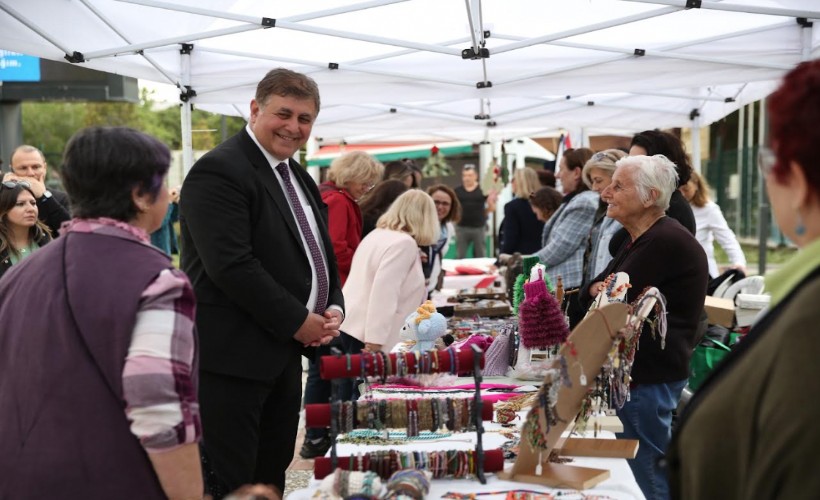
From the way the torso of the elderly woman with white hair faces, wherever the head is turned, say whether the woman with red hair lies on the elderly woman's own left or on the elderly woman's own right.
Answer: on the elderly woman's own left

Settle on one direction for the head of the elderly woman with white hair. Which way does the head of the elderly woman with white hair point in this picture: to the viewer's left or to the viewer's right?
to the viewer's left

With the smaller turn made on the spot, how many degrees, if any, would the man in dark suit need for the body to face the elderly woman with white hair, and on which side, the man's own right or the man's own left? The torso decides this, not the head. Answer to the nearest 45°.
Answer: approximately 45° to the man's own left

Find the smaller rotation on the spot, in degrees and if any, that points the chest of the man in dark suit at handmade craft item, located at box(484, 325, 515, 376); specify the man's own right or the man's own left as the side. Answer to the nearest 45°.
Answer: approximately 90° to the man's own left

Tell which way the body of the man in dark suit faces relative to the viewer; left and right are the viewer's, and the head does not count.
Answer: facing the viewer and to the right of the viewer

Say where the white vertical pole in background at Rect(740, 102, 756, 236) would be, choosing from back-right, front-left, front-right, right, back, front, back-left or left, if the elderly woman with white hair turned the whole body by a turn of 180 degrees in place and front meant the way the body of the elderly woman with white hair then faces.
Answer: left

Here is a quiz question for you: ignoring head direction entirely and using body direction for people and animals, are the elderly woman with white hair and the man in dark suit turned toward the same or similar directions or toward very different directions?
very different directions

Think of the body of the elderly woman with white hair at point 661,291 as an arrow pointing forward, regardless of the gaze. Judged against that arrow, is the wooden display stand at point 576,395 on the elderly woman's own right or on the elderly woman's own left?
on the elderly woman's own left

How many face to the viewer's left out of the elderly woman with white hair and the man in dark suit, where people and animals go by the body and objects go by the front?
1

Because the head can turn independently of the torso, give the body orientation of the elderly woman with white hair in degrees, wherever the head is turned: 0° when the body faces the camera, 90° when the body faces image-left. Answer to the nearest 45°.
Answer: approximately 90°

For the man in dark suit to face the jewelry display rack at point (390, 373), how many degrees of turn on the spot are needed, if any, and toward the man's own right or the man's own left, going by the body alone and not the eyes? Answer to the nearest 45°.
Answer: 0° — they already face it

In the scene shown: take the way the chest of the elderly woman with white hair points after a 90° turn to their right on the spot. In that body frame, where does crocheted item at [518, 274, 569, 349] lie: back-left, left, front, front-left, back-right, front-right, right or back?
left
